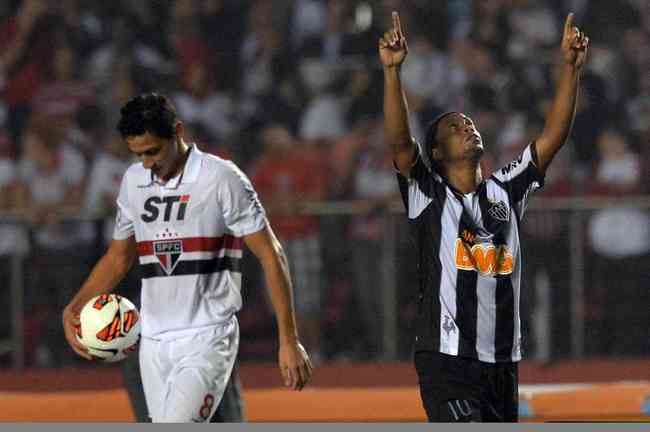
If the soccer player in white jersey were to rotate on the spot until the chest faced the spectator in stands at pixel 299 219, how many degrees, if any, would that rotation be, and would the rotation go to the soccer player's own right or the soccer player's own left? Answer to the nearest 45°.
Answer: approximately 135° to the soccer player's own right

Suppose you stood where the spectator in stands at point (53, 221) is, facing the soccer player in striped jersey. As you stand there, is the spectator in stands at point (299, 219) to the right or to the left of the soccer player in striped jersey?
left

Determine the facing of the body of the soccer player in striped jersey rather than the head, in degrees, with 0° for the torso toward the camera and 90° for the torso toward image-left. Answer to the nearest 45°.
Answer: approximately 315°

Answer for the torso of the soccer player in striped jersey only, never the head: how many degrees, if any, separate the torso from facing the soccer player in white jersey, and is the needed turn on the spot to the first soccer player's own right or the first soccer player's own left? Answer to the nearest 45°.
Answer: approximately 135° to the first soccer player's own right

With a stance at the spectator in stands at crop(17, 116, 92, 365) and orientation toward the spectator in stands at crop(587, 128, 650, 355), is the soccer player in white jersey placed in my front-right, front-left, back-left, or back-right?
front-right

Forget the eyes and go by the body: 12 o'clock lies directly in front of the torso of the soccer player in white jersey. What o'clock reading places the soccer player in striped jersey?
The soccer player in striped jersey is roughly at 8 o'clock from the soccer player in white jersey.

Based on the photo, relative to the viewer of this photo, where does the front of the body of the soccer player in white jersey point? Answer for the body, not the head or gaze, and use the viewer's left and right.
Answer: facing the viewer and to the left of the viewer

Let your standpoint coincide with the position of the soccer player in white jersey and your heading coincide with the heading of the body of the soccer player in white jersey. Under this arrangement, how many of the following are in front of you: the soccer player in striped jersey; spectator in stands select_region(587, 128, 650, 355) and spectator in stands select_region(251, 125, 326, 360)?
0

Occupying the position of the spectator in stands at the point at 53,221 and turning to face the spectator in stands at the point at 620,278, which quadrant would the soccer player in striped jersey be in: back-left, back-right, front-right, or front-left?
front-right

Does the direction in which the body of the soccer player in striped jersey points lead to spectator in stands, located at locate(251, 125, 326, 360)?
no

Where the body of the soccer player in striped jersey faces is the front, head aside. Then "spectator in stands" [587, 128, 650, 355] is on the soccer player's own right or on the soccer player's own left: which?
on the soccer player's own left

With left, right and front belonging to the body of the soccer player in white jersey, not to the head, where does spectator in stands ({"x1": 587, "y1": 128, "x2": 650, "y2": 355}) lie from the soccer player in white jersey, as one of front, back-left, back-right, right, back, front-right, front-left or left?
back

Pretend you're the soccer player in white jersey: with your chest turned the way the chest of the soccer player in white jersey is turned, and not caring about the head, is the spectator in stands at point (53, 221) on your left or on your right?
on your right

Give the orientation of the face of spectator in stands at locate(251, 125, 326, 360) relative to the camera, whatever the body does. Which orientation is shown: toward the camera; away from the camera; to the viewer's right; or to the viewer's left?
toward the camera

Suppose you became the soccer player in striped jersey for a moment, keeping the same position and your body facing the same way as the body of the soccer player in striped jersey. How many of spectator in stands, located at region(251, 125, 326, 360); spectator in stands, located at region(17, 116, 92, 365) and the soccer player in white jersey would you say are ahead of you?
0

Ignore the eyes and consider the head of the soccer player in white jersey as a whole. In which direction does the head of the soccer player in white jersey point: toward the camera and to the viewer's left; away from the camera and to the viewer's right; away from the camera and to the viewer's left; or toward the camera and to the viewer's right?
toward the camera and to the viewer's left
